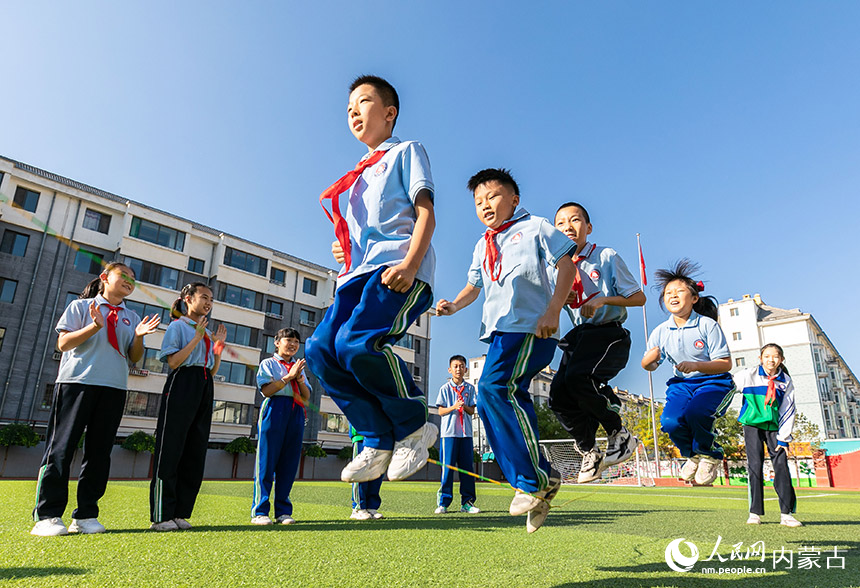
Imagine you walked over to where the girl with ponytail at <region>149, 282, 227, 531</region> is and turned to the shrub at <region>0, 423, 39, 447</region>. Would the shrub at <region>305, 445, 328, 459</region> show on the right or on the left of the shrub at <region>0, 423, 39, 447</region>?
right

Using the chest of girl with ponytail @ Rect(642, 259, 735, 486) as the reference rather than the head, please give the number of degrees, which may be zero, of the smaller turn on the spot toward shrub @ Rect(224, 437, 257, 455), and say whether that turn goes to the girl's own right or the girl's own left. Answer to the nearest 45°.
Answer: approximately 90° to the girl's own right

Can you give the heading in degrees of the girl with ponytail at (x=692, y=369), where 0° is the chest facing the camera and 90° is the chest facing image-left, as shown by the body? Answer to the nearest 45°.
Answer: approximately 45°

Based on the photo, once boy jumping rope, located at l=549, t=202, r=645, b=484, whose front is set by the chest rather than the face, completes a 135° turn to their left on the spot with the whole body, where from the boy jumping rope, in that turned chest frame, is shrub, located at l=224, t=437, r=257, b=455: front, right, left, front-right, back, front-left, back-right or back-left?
back-left

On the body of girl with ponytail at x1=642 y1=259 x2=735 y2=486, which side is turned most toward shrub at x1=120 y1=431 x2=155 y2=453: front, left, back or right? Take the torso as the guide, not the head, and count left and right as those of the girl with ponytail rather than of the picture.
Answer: right

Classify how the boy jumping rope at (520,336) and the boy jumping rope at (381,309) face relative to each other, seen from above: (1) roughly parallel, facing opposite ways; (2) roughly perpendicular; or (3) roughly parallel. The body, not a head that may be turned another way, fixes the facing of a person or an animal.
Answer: roughly parallel

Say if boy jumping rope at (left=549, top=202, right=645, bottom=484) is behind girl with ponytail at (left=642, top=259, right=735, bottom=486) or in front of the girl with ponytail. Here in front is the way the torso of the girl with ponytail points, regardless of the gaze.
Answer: in front

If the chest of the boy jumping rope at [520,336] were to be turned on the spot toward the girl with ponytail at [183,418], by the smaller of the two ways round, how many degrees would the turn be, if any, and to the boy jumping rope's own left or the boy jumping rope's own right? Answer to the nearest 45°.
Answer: approximately 90° to the boy jumping rope's own right

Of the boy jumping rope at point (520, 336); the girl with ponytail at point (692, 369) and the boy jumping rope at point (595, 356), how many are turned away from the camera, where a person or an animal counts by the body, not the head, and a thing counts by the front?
0

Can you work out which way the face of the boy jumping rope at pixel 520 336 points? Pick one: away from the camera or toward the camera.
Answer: toward the camera

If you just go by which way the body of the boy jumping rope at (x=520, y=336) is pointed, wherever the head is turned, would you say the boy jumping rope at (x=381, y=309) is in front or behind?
in front

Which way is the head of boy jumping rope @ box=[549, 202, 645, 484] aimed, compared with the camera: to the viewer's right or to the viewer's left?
to the viewer's left

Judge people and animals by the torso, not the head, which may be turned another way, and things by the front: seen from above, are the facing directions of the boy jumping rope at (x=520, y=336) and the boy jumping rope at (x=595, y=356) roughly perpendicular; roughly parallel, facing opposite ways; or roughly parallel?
roughly parallel

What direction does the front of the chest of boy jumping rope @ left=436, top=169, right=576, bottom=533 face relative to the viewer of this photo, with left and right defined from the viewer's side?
facing the viewer and to the left of the viewer

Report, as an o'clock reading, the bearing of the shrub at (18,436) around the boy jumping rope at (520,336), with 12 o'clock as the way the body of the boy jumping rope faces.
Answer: The shrub is roughly at 3 o'clock from the boy jumping rope.

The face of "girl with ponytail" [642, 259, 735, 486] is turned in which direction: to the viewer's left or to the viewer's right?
to the viewer's left
